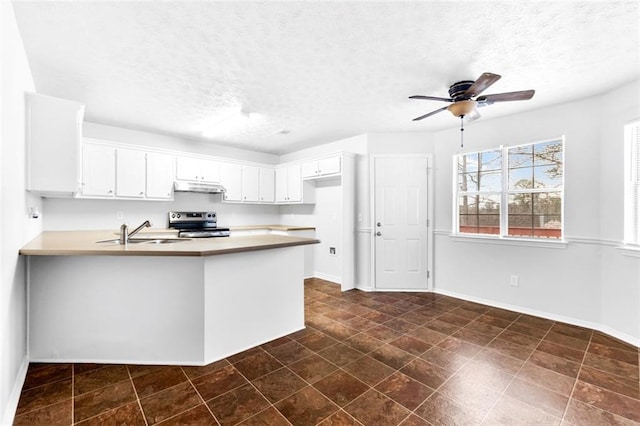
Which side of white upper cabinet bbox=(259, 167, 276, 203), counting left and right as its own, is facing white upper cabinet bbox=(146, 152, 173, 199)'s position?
right

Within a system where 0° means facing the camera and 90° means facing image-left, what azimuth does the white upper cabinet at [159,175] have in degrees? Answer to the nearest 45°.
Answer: approximately 0°

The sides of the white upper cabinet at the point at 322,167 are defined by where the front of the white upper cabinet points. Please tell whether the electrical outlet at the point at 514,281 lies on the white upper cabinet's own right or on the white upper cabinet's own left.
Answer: on the white upper cabinet's own left

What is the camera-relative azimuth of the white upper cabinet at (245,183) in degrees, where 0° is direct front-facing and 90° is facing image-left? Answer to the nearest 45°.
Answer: approximately 315°
